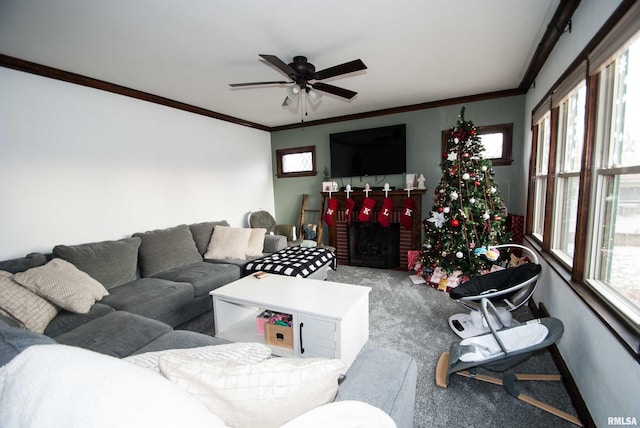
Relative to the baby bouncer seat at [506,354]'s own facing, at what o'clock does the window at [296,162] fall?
The window is roughly at 1 o'clock from the baby bouncer seat.

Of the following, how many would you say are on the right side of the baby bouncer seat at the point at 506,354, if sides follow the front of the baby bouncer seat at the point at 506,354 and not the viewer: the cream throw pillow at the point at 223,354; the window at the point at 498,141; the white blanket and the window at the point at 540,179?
2

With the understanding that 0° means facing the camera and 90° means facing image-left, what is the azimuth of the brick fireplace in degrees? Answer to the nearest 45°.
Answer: approximately 0°

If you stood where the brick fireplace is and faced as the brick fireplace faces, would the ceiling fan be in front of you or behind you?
in front

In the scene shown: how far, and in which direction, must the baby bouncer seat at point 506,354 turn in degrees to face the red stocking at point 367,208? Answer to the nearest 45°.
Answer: approximately 45° to its right

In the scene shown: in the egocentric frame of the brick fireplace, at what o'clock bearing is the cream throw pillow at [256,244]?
The cream throw pillow is roughly at 2 o'clock from the brick fireplace.

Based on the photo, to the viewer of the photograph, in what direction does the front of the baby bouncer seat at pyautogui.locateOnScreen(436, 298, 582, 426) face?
facing to the left of the viewer

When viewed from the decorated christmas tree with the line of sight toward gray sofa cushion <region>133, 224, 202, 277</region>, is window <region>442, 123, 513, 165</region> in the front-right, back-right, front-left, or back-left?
back-right

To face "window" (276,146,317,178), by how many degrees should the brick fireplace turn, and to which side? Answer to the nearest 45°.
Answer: approximately 135° to its right

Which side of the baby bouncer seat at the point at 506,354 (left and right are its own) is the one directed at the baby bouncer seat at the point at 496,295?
right

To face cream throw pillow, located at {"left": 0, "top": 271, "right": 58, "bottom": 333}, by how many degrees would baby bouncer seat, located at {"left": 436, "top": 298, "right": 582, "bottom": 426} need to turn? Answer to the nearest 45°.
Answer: approximately 45° to its left

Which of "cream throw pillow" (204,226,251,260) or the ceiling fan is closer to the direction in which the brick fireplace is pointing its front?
the ceiling fan

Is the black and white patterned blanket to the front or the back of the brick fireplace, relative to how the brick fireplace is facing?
to the front
